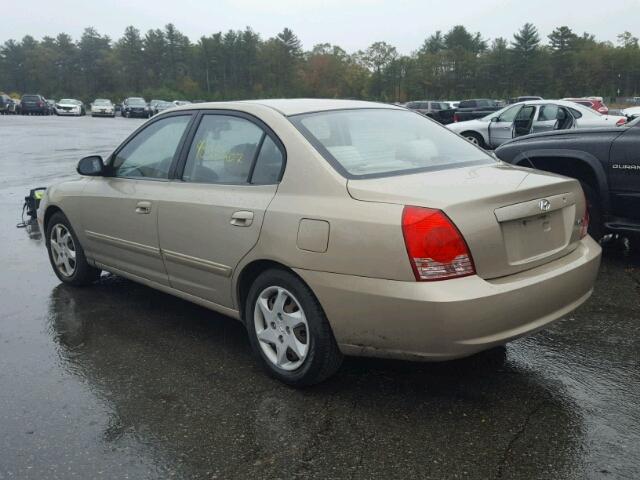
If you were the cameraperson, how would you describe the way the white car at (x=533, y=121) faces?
facing to the left of the viewer

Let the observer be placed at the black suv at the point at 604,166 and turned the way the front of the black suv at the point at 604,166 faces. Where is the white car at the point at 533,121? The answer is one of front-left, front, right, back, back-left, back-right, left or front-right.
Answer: right

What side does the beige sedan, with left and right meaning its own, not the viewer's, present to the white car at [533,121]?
right

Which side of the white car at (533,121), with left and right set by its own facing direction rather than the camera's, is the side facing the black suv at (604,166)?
left

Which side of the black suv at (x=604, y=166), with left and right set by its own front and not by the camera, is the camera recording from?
left

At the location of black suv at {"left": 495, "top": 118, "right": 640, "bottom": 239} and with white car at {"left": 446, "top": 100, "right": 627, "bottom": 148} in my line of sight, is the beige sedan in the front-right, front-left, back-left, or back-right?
back-left

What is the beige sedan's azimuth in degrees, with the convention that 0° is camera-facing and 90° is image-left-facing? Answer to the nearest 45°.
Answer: approximately 135°

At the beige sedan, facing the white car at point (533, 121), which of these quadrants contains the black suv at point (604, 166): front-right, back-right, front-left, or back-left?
front-right

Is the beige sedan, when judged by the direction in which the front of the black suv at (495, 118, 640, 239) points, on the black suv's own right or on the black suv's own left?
on the black suv's own left

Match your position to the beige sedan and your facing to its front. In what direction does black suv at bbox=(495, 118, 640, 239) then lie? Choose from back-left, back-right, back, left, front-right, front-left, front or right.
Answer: right
